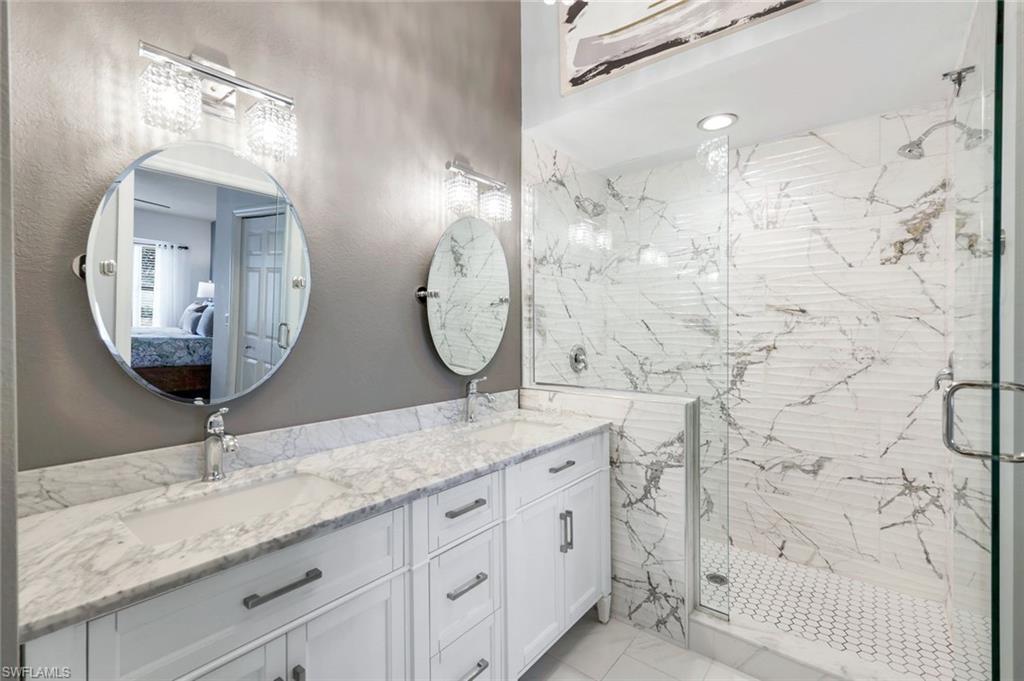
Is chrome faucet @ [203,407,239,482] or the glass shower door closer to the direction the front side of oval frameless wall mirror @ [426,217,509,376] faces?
the glass shower door

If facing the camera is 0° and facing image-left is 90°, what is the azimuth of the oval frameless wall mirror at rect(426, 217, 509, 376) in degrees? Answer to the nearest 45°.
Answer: approximately 315°

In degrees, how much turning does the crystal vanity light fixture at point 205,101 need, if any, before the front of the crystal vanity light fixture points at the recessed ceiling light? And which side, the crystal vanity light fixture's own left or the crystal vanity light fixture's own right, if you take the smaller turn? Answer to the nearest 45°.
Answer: approximately 45° to the crystal vanity light fixture's own left

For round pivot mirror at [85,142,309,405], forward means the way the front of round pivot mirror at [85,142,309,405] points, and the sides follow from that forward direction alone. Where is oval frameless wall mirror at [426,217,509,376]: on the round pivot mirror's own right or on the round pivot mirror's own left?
on the round pivot mirror's own left

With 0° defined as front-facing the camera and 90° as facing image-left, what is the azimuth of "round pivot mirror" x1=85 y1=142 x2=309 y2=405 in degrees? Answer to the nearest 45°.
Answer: approximately 315°

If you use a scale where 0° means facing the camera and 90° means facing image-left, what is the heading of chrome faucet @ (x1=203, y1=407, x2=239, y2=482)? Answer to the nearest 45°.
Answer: approximately 315°

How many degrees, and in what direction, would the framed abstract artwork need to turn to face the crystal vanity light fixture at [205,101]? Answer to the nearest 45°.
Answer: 0° — it already faces it

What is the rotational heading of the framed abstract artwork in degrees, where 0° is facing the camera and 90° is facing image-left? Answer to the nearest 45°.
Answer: approximately 45°

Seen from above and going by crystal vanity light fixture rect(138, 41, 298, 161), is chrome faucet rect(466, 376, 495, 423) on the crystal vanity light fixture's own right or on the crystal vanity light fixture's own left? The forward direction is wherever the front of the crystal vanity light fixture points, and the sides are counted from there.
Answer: on the crystal vanity light fixture's own left

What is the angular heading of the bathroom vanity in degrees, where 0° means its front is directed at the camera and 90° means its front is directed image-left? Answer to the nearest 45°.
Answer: approximately 315°

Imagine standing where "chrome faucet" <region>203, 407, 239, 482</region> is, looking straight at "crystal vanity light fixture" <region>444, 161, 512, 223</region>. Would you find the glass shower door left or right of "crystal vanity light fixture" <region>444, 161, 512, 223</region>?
right

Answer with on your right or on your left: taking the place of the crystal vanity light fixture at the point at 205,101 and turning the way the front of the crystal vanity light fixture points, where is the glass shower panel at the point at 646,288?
on your left
